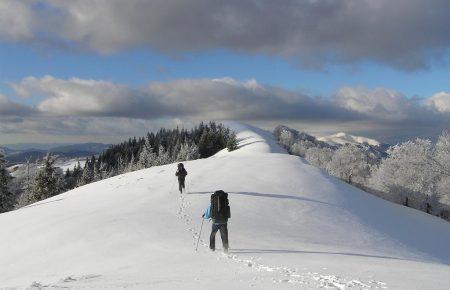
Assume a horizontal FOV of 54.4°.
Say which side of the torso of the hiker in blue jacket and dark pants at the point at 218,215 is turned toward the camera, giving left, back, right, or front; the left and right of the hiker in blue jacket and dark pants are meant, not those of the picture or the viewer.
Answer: back
